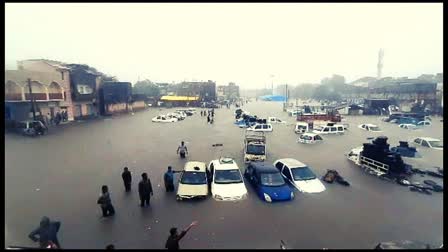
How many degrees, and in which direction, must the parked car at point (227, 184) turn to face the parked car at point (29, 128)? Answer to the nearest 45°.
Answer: approximately 135° to its right

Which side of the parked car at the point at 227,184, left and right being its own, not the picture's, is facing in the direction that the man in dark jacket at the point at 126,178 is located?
right

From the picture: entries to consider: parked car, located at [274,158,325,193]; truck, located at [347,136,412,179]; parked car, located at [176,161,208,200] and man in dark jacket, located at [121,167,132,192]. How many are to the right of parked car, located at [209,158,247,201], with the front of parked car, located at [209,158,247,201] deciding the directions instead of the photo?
2

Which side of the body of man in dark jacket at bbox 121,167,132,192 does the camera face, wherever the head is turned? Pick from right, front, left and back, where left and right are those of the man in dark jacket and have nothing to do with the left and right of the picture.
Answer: back

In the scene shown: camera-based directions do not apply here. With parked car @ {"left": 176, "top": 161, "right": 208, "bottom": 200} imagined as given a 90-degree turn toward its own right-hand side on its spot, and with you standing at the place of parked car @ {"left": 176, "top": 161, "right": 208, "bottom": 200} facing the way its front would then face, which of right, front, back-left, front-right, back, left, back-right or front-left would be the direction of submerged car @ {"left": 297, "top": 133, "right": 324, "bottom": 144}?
back-right

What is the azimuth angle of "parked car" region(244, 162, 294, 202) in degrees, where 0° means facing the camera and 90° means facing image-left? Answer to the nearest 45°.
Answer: approximately 315°

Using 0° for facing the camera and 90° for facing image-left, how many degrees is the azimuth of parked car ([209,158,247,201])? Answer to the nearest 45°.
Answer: approximately 0°

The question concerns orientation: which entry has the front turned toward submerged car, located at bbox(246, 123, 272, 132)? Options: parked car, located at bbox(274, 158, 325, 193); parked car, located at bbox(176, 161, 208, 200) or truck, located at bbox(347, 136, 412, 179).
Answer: the truck

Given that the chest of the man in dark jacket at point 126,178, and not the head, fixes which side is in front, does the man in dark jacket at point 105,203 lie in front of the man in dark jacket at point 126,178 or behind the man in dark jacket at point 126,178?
behind
